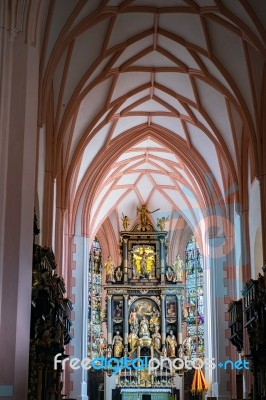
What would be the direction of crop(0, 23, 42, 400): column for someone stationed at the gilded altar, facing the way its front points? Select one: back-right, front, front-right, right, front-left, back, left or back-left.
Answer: front

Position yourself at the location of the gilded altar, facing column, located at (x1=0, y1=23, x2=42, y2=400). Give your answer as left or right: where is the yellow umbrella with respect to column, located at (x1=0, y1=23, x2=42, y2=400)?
left

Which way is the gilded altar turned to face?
toward the camera

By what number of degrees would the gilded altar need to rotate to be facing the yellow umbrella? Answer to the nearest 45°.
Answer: approximately 45° to its left
